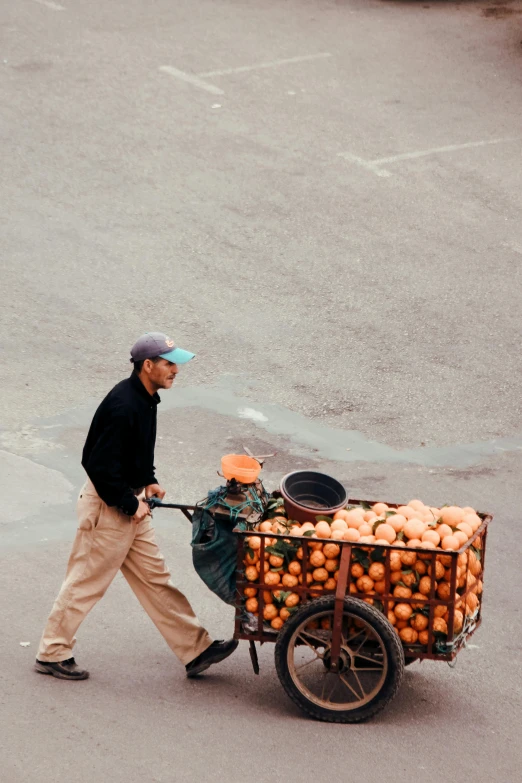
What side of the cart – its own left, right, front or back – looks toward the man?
back

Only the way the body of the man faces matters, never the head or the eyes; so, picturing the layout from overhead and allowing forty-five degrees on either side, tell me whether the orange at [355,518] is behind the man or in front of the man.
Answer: in front

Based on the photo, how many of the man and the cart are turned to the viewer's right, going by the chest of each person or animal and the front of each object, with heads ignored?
2

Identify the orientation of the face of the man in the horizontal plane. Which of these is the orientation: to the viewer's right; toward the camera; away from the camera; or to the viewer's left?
to the viewer's right

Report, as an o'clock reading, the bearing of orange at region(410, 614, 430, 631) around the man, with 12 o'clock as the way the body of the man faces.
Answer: The orange is roughly at 1 o'clock from the man.

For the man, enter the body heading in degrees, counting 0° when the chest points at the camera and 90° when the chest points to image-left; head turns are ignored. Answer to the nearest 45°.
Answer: approximately 270°

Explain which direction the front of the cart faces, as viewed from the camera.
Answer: facing to the right of the viewer
